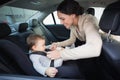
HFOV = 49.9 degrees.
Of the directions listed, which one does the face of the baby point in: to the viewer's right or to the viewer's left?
to the viewer's right

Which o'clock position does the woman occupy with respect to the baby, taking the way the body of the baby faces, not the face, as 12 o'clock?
The woman is roughly at 12 o'clock from the baby.

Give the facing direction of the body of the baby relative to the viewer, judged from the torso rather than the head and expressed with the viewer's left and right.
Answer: facing to the right of the viewer
